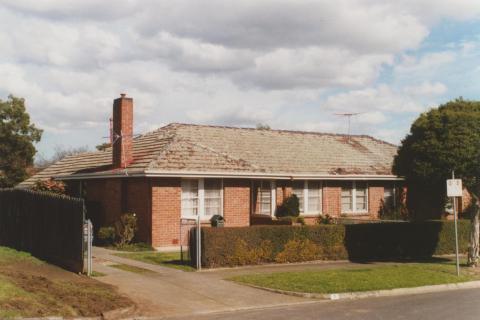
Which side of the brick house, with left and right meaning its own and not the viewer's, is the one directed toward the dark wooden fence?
right

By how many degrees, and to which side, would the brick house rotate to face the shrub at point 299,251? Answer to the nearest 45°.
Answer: approximately 45° to its right

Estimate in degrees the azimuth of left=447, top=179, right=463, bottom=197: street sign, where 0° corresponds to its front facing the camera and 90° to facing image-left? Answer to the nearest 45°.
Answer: approximately 0°

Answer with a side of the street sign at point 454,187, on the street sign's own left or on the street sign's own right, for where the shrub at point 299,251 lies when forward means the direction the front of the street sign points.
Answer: on the street sign's own right

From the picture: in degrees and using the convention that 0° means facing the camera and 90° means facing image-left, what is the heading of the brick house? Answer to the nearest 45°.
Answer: approximately 315°

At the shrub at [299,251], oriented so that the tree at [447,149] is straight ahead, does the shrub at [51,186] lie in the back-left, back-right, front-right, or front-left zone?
back-left

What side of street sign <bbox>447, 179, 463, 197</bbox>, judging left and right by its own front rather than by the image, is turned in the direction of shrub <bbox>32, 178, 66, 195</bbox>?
right

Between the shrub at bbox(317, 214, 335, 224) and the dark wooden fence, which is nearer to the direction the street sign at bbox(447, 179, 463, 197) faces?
the dark wooden fence

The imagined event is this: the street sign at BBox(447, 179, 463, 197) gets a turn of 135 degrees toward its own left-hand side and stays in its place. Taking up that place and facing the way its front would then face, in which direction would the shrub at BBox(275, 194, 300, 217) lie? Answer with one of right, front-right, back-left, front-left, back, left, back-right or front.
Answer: left

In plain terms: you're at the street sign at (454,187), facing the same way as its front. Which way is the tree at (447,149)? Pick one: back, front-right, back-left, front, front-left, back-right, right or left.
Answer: back
